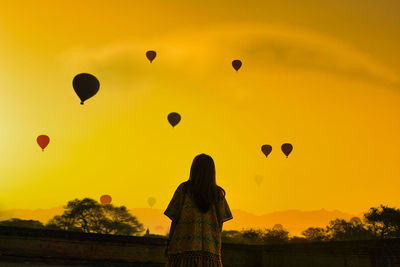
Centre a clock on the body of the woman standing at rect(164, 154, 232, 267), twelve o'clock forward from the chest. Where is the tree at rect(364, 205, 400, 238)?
The tree is roughly at 1 o'clock from the woman standing.

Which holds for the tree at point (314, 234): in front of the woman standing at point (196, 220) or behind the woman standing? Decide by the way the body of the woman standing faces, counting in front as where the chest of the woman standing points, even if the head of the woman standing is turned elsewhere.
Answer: in front

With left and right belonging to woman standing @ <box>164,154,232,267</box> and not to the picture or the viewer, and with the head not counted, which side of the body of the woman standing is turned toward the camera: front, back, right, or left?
back

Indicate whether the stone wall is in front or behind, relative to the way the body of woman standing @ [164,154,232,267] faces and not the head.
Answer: in front

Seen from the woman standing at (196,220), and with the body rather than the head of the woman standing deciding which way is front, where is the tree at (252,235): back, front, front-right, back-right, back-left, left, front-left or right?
front

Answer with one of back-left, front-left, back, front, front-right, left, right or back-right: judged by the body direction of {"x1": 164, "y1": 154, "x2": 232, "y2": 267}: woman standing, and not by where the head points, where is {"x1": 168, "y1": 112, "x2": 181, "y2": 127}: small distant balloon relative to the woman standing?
front

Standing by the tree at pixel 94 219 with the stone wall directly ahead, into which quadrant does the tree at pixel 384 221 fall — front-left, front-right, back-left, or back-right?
front-left

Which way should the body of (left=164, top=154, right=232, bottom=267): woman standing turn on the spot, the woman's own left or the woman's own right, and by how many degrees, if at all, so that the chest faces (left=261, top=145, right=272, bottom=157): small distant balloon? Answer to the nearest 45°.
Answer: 0° — they already face it

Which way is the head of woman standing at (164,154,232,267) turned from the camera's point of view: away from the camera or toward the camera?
away from the camera

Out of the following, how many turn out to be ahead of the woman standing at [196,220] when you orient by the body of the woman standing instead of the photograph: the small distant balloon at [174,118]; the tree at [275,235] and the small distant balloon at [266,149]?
3

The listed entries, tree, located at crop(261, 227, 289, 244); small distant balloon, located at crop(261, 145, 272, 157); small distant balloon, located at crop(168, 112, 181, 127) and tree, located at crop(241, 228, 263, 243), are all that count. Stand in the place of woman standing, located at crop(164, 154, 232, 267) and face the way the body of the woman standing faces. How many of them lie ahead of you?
4

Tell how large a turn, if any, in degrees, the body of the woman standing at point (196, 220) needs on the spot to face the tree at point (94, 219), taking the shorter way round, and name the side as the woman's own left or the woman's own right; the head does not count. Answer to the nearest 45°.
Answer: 0° — they already face it

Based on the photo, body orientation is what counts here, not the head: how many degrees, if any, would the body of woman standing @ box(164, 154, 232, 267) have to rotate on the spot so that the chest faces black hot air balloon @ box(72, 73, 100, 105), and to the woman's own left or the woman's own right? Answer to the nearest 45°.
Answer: approximately 45° to the woman's own left
